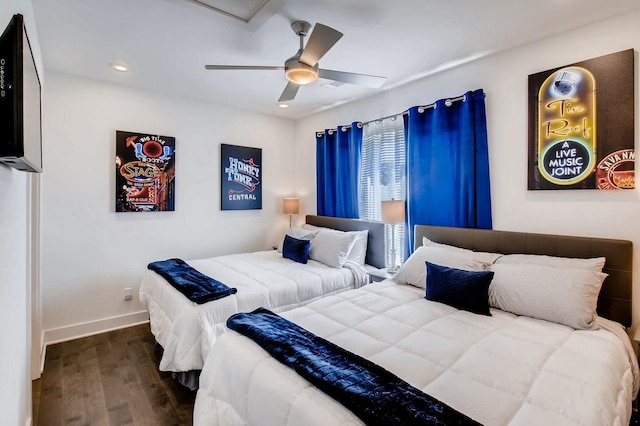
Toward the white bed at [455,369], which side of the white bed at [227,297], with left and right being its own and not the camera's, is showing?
left

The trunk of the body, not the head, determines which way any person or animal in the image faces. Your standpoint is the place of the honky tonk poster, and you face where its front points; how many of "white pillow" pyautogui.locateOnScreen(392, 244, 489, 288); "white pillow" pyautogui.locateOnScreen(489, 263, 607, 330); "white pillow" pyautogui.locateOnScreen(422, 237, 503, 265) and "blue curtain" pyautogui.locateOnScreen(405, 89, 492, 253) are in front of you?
4

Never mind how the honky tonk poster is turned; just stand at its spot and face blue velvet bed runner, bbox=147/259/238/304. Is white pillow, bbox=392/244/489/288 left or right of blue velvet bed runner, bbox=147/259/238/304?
left

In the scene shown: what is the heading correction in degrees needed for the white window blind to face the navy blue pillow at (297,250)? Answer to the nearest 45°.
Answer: approximately 45° to its right

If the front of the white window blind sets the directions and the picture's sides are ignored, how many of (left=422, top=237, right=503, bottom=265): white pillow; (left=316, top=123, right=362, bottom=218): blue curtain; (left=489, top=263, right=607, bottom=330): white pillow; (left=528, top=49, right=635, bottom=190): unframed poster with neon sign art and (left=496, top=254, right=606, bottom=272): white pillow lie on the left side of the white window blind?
4

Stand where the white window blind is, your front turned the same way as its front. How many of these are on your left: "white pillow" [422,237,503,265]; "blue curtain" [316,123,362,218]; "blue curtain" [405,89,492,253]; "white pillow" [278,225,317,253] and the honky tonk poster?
2

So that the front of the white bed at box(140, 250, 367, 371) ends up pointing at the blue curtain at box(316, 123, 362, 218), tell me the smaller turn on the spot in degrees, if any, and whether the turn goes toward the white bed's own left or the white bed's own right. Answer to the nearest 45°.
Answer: approximately 180°

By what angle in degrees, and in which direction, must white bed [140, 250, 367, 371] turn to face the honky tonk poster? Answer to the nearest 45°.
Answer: approximately 135° to its right

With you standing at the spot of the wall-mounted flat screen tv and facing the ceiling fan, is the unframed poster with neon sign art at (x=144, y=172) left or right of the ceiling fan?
left

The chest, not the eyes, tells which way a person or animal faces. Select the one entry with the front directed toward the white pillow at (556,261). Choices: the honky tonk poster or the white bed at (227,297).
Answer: the honky tonk poster

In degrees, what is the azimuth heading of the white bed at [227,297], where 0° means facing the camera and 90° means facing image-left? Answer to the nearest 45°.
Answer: approximately 45°

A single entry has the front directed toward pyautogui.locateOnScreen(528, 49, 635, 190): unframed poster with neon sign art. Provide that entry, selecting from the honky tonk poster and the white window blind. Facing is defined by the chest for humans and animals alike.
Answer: the honky tonk poster

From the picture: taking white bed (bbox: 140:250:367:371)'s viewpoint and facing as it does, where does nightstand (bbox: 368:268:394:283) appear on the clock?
The nightstand is roughly at 7 o'clock from the white bed.
